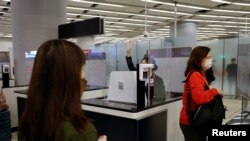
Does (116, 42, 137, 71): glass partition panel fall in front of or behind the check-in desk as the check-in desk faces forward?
behind

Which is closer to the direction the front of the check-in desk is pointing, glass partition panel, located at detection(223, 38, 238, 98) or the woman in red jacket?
the woman in red jacket

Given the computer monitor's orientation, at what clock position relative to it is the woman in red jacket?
The woman in red jacket is roughly at 3 o'clock from the computer monitor.

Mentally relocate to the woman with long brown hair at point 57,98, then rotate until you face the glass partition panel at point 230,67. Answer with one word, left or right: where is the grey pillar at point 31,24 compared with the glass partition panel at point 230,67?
left

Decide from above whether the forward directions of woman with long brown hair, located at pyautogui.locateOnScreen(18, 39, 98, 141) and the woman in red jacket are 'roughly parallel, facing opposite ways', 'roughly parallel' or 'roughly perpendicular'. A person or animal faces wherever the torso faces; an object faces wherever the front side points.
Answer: roughly perpendicular

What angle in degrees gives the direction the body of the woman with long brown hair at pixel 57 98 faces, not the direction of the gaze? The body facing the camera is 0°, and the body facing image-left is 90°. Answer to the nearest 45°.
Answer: approximately 225°

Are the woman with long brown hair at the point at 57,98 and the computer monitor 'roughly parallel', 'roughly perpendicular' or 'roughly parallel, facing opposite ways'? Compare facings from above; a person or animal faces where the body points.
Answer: roughly parallel

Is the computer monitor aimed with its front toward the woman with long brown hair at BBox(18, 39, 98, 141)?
no

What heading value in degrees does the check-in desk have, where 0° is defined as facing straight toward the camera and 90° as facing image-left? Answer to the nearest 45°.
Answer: approximately 45°

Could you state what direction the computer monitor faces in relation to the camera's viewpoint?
facing away from the viewer and to the right of the viewer

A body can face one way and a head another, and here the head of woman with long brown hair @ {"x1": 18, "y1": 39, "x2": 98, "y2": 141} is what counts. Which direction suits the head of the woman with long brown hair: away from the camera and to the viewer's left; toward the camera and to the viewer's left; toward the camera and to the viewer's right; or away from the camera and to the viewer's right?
away from the camera and to the viewer's right

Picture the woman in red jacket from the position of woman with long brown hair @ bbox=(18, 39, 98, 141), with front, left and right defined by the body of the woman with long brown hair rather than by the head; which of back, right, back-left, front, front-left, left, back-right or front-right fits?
front
